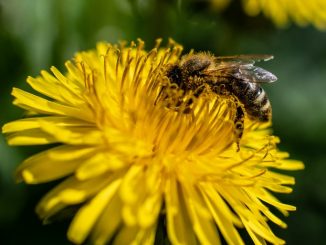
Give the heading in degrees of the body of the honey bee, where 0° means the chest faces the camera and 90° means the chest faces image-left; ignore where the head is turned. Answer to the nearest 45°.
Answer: approximately 90°
